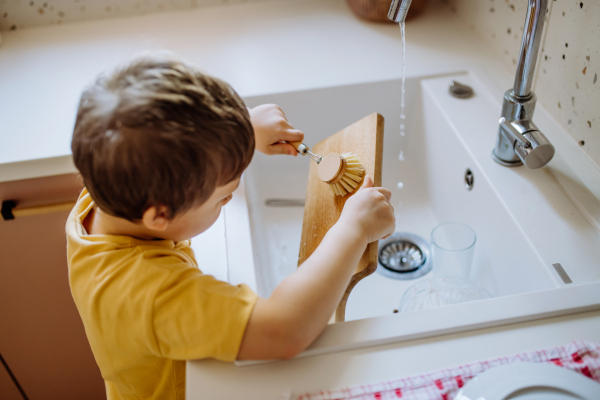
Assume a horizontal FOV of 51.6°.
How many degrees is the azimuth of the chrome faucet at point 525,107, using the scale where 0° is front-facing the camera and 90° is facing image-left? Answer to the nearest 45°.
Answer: approximately 90°

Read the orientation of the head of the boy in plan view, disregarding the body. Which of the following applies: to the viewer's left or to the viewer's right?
to the viewer's right
